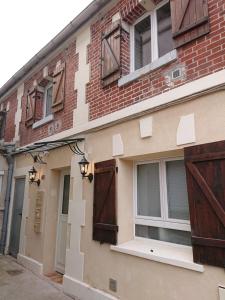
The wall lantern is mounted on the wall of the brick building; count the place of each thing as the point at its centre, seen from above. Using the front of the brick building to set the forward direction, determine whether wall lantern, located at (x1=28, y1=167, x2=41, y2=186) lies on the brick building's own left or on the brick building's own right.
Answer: on the brick building's own right

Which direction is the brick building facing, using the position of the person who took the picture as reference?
facing the viewer and to the left of the viewer
